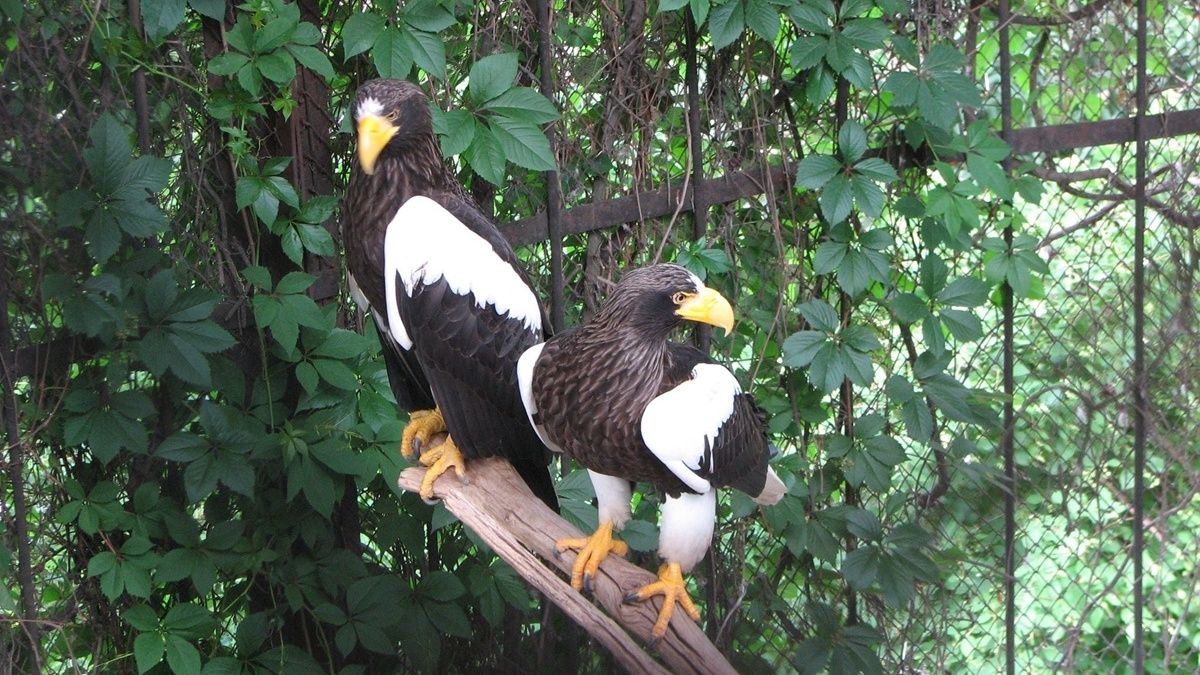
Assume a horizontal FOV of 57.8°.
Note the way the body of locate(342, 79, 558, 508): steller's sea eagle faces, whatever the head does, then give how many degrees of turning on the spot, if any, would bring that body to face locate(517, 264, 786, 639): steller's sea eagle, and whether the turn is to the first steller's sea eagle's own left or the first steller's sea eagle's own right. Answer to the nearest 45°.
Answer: approximately 90° to the first steller's sea eagle's own left

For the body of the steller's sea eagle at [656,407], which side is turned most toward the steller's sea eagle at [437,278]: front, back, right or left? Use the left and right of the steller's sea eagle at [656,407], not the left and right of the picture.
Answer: right

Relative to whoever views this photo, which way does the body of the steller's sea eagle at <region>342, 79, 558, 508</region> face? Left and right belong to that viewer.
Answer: facing the viewer and to the left of the viewer

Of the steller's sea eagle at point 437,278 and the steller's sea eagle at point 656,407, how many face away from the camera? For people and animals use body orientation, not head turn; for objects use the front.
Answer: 0

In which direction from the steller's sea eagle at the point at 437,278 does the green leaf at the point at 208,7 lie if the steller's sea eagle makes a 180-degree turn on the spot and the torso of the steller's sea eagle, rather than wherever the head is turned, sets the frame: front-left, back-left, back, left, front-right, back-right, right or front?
left

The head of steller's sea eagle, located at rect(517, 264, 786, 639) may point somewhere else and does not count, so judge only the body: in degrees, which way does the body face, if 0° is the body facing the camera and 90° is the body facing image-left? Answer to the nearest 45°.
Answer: approximately 45°
